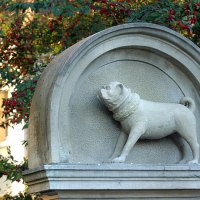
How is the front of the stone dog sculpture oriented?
to the viewer's left
